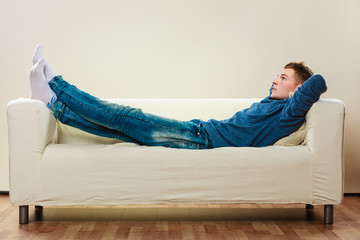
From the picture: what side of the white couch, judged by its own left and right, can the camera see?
front
